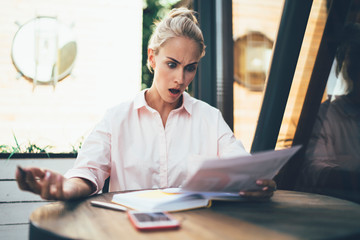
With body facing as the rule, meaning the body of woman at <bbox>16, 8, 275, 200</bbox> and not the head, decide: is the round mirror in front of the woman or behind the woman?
behind

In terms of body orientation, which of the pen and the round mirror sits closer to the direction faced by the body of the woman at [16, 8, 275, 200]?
the pen

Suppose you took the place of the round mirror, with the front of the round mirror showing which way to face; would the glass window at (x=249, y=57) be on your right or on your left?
on your left

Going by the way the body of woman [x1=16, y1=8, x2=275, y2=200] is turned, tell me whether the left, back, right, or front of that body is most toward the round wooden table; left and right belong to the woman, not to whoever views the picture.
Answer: front

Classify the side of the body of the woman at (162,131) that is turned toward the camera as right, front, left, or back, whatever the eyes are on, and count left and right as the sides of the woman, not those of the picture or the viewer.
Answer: front

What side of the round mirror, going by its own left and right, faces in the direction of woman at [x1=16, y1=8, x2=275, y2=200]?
front

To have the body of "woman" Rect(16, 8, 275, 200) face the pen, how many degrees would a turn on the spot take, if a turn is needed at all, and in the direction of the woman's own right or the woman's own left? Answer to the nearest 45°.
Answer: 0° — they already face it

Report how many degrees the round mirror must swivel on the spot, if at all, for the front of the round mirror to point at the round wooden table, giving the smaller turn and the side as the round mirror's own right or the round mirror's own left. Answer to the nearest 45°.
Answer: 0° — it already faces it

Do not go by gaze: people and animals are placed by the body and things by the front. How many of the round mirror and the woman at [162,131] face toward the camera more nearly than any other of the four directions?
2

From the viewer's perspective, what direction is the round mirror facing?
toward the camera
